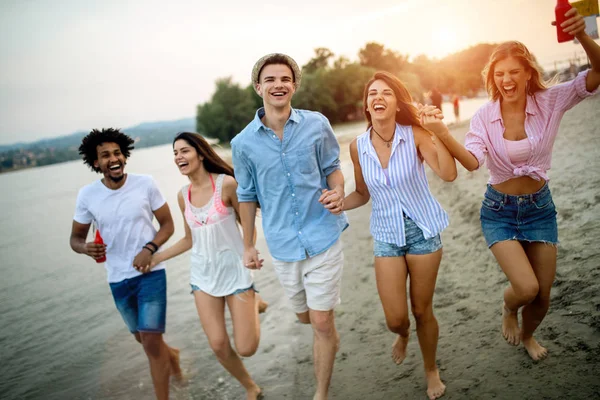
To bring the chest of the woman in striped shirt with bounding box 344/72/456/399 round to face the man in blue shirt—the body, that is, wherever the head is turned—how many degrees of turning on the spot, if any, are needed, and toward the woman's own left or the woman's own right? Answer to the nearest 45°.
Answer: approximately 90° to the woman's own right

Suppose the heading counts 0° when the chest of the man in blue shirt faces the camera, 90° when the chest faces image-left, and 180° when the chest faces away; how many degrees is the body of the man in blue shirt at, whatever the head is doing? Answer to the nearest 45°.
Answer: approximately 0°

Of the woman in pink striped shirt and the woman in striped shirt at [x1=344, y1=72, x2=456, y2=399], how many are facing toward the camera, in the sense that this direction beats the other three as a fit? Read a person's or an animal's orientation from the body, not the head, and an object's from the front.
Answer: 2

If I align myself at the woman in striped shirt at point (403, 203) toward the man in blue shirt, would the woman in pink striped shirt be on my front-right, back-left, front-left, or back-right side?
back-right

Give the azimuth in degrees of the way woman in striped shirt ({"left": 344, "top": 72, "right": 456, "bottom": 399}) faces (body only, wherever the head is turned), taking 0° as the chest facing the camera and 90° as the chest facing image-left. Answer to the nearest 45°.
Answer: approximately 0°
